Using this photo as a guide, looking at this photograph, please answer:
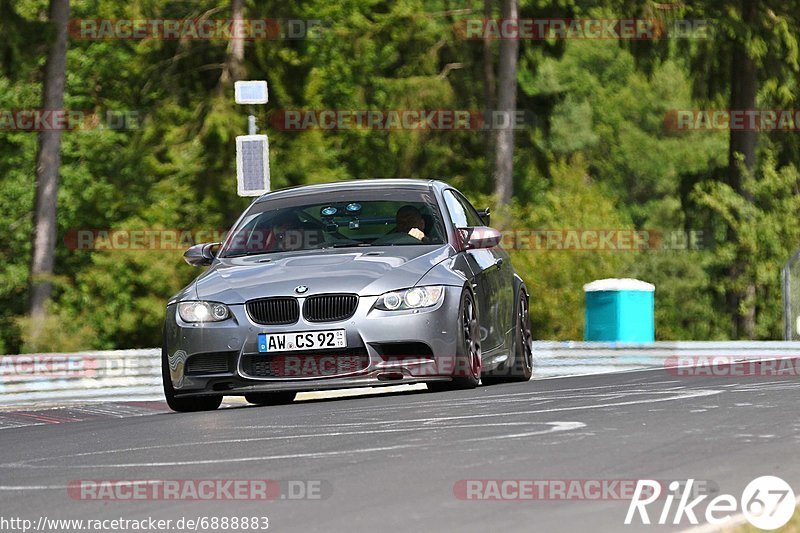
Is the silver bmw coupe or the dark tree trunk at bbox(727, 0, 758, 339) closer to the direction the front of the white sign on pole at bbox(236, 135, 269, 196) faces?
the silver bmw coupe

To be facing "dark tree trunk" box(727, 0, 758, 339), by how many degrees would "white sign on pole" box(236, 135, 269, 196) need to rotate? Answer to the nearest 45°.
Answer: approximately 135° to its left

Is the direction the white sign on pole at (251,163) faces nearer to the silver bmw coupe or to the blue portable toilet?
the silver bmw coupe

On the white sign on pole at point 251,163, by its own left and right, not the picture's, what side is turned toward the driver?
front

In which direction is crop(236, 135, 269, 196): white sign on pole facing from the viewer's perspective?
toward the camera

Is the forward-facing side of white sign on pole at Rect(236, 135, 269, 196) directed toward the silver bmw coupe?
yes
